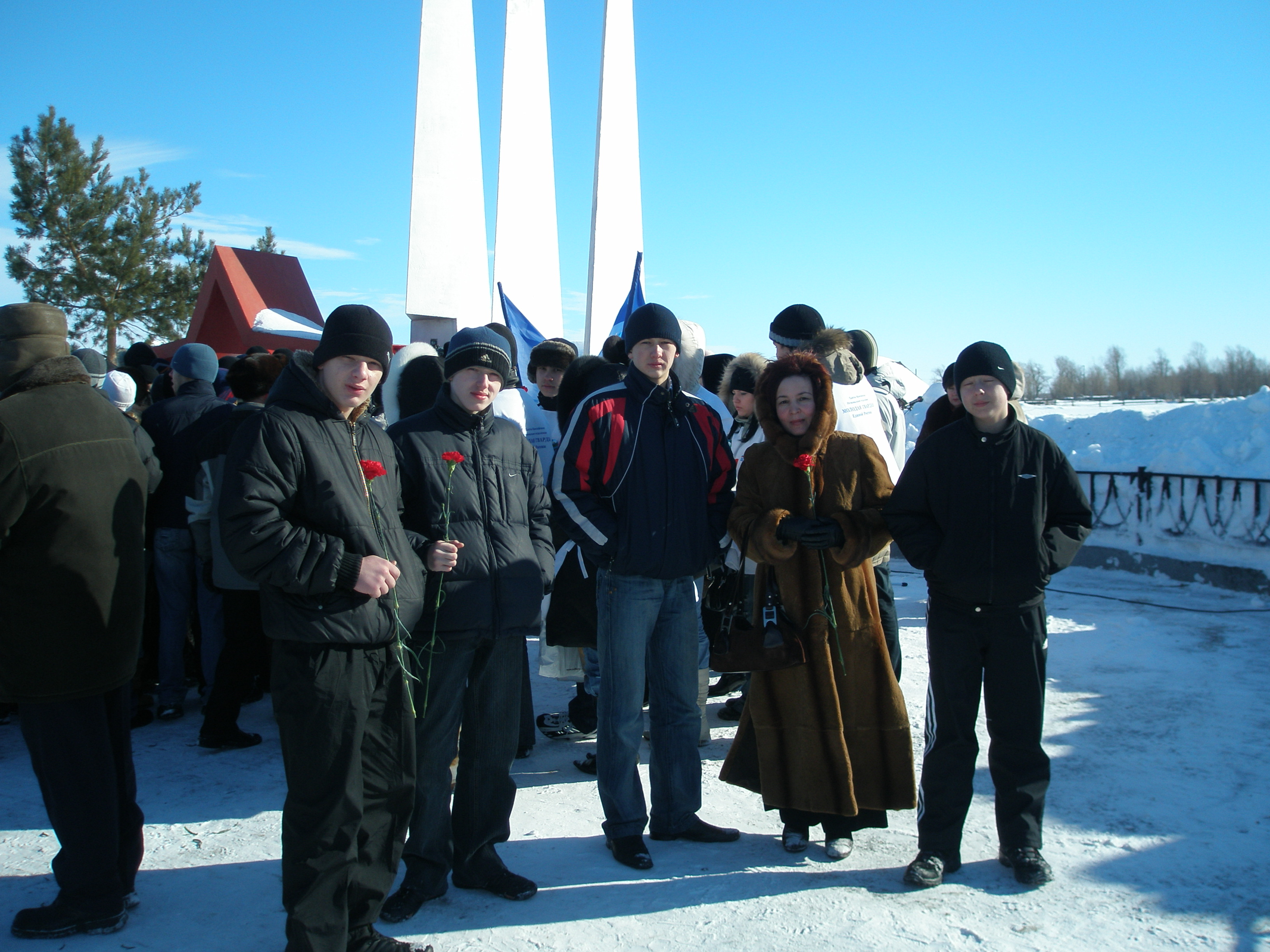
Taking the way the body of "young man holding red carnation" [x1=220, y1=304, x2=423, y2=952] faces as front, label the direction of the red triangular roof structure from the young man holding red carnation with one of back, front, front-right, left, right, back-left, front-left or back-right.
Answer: back-left

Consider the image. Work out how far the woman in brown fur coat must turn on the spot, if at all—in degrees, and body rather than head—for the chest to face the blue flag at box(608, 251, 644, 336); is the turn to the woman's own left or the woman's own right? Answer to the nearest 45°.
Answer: approximately 180°

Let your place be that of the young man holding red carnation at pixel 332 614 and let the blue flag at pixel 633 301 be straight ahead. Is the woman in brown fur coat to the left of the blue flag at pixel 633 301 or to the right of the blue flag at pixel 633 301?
right

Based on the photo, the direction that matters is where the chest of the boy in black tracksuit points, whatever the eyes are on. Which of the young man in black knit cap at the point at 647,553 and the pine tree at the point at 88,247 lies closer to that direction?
the young man in black knit cap

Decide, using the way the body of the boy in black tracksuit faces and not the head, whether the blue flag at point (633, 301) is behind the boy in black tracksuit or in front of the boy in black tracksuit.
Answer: behind

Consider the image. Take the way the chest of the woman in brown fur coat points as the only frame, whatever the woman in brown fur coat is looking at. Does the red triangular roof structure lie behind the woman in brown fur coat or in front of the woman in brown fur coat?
behind

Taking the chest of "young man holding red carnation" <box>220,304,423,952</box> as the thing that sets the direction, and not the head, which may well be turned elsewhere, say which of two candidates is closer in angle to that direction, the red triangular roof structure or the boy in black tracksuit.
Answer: the boy in black tracksuit
